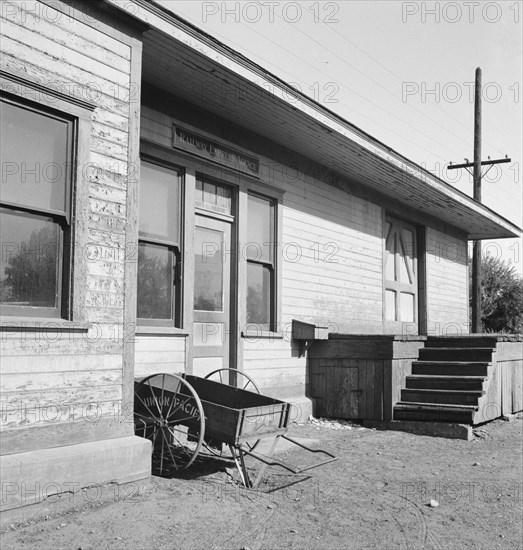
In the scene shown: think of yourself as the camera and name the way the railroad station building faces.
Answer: facing the viewer and to the right of the viewer

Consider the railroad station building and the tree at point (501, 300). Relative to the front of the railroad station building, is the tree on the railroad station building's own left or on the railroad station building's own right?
on the railroad station building's own left
